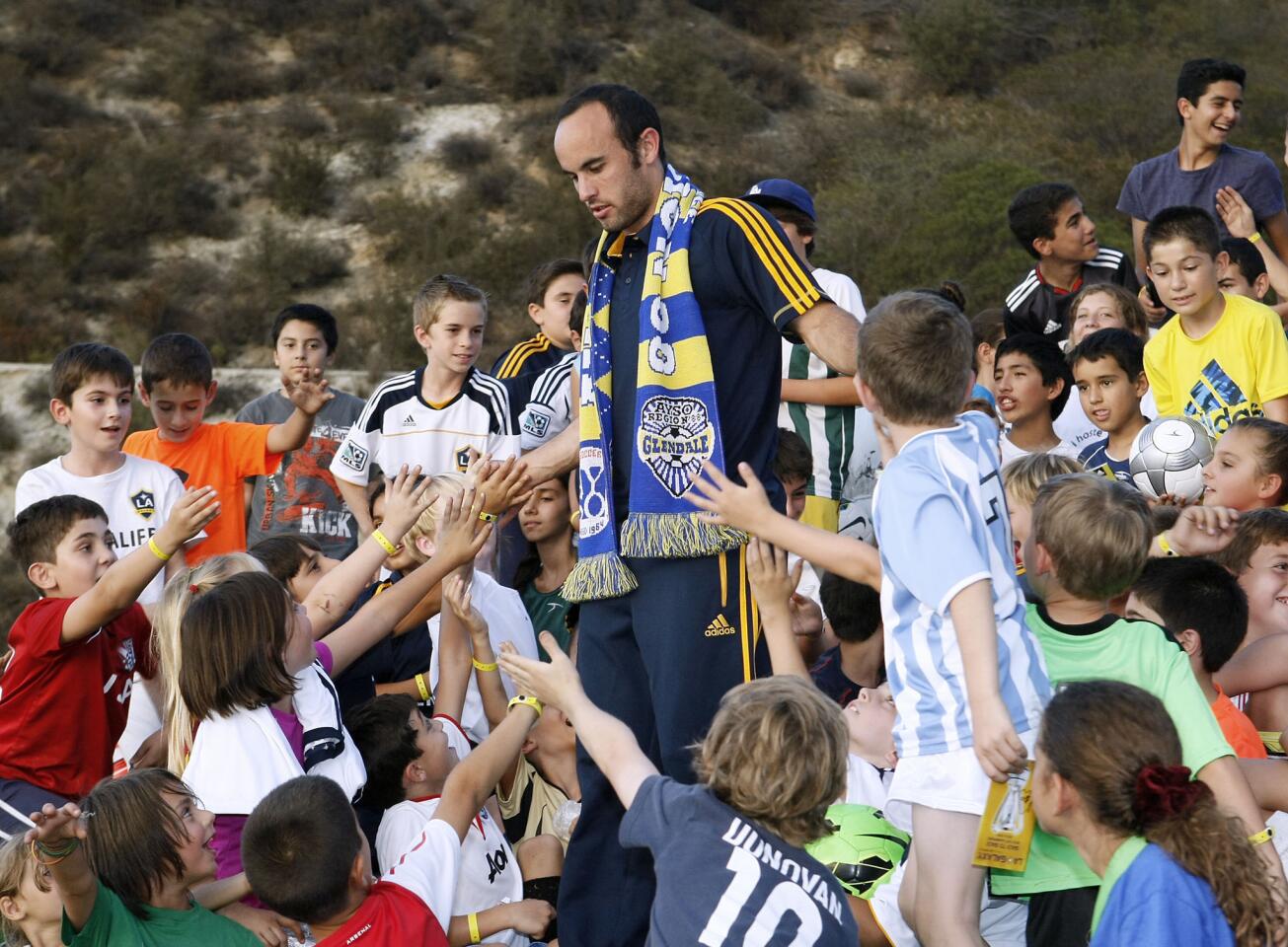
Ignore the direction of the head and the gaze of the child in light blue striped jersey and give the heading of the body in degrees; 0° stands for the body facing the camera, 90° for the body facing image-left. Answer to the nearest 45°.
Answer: approximately 135°

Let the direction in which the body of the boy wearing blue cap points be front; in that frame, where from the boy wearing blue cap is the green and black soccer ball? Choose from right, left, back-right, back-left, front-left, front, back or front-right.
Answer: front-left

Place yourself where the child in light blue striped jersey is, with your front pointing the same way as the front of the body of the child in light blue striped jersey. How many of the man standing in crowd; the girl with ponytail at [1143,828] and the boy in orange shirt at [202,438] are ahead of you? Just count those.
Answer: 2

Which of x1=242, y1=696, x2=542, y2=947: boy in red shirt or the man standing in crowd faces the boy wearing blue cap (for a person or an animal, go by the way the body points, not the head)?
the boy in red shirt

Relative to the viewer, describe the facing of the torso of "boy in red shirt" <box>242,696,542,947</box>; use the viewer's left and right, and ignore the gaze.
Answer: facing away from the viewer and to the right of the viewer

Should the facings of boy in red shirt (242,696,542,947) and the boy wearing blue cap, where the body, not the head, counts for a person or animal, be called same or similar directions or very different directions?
very different directions
